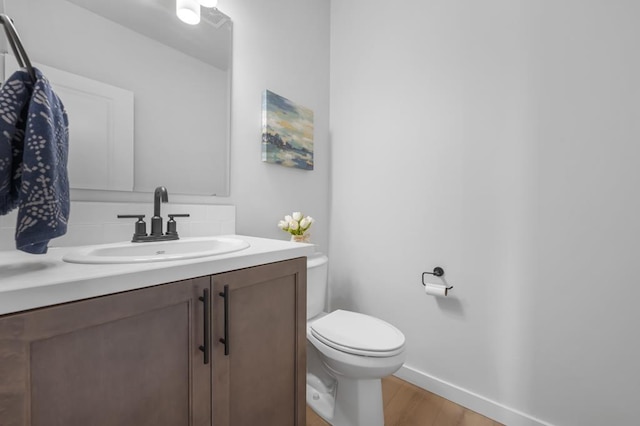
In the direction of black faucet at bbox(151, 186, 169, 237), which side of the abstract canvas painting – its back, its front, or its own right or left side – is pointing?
right

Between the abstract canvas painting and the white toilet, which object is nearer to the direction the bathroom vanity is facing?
the white toilet

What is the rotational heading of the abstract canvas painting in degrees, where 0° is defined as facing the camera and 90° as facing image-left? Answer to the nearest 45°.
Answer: approximately 315°

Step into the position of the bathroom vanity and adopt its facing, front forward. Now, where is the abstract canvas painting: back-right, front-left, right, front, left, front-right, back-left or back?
left
